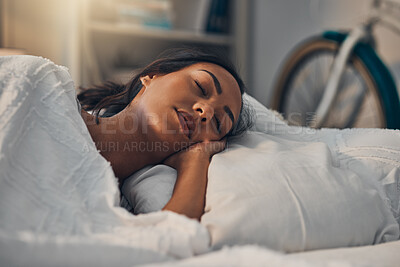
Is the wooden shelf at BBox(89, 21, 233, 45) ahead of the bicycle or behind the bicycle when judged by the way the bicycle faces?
ahead

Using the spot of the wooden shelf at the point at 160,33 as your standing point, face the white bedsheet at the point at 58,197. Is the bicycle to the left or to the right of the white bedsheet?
left

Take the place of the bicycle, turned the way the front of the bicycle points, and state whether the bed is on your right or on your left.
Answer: on your left

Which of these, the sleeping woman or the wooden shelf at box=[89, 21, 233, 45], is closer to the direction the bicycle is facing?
the wooden shelf

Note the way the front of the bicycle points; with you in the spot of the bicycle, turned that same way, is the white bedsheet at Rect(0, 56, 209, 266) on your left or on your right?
on your left

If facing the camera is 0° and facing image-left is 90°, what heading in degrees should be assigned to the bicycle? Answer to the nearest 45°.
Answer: approximately 135°

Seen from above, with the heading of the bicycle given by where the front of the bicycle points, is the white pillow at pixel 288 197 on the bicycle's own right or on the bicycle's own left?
on the bicycle's own left

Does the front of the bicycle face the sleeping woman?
no
